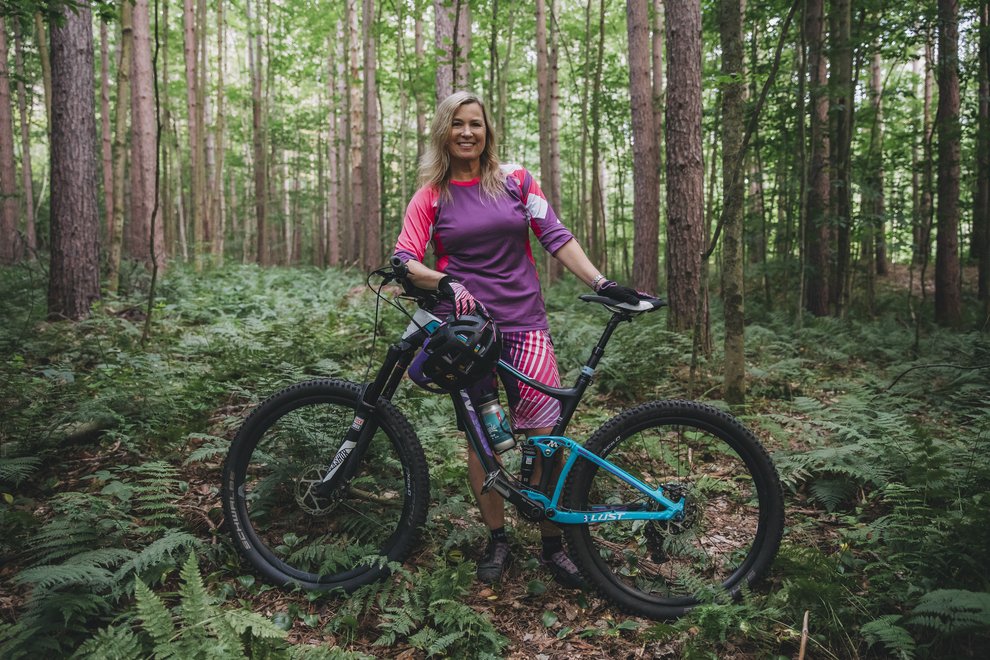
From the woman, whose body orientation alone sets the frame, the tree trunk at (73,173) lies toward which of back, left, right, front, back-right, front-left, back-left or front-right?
back-right

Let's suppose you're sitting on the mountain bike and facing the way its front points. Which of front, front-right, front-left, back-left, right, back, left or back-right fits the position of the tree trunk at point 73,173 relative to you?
front-right

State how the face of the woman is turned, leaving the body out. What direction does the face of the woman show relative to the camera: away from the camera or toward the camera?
toward the camera

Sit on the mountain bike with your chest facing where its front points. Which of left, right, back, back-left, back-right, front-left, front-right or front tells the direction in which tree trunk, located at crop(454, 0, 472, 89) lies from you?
right

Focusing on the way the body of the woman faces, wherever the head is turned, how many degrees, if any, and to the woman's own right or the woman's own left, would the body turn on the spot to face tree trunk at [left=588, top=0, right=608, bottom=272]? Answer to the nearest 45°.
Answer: approximately 180°

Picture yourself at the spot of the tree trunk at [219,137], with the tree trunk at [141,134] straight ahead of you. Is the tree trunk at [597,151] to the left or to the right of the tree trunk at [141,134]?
left

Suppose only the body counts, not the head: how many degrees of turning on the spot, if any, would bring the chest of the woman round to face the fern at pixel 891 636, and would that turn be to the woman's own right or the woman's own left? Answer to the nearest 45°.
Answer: approximately 45° to the woman's own left

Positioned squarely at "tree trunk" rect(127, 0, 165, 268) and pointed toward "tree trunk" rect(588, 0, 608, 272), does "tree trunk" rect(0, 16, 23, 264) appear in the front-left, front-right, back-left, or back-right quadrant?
back-left

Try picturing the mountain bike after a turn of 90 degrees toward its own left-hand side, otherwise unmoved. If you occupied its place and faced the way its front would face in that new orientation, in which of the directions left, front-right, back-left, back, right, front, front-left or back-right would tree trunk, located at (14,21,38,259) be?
back-right

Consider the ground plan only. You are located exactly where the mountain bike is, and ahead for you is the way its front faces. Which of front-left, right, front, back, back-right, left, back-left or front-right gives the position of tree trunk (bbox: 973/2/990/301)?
back-right

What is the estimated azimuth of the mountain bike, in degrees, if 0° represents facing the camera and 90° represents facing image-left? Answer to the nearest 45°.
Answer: approximately 90°

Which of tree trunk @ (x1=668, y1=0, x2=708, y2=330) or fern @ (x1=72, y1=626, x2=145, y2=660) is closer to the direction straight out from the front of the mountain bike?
the fern

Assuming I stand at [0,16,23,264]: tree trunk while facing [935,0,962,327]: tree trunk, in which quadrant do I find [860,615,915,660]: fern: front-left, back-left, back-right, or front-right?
front-right

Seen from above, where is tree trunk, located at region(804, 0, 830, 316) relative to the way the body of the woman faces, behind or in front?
behind

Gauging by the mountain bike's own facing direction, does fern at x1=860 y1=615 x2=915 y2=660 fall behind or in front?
behind

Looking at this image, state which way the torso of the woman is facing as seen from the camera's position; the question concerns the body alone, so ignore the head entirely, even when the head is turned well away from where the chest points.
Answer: toward the camera
